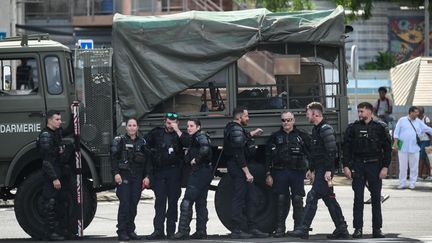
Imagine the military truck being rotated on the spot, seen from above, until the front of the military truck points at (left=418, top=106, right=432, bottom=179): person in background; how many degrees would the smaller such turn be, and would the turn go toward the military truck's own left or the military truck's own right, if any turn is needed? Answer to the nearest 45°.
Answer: approximately 135° to the military truck's own right

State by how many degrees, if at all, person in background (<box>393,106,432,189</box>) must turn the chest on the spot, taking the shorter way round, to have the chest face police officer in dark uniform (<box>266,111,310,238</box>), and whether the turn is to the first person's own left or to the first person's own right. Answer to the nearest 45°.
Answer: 0° — they already face them

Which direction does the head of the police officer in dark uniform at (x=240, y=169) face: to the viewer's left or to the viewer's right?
to the viewer's right

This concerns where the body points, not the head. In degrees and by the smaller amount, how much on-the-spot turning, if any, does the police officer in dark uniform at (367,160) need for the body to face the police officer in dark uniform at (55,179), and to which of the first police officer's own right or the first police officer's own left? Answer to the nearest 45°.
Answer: approximately 90° to the first police officer's own right

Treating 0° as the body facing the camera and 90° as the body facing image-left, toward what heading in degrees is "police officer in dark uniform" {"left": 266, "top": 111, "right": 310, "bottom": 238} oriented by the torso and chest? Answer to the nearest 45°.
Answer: approximately 0°

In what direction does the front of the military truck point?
to the viewer's left

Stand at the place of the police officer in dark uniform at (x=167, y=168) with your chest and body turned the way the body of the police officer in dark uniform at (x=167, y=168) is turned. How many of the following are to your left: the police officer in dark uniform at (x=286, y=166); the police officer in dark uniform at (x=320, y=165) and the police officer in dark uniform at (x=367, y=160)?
3

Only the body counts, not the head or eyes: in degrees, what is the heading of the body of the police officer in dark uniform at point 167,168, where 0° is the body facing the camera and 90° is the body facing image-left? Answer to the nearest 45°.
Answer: approximately 0°

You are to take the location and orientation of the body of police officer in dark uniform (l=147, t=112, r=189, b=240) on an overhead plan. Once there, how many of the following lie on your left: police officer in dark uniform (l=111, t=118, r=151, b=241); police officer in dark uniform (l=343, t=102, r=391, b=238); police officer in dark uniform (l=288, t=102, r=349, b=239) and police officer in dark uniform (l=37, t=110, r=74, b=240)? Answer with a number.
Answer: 2
